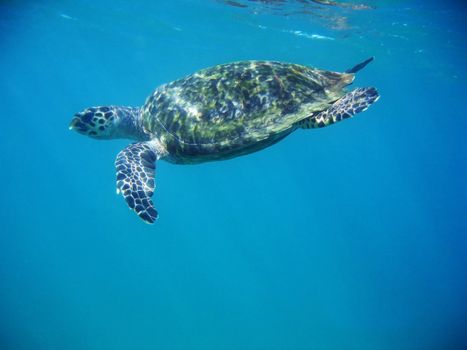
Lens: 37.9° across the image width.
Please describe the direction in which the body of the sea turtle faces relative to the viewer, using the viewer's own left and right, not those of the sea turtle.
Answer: facing to the left of the viewer
